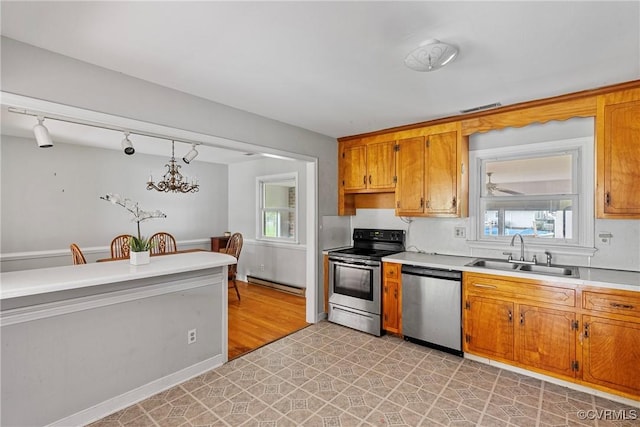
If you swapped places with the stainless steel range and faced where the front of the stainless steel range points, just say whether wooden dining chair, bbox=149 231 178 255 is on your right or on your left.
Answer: on your right

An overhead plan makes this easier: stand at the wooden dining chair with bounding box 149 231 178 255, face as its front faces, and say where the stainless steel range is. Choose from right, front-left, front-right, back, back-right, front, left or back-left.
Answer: front-left

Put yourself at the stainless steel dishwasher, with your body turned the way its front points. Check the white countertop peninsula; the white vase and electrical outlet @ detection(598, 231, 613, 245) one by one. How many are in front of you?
2

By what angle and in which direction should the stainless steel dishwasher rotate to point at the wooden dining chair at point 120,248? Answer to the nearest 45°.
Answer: approximately 45° to its right

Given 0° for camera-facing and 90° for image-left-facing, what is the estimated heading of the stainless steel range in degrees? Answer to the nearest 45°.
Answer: approximately 45°

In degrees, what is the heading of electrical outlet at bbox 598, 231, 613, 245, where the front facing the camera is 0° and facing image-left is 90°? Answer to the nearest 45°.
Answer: approximately 0°

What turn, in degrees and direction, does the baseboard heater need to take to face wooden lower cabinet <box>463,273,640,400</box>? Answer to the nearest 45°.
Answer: approximately 90° to its left

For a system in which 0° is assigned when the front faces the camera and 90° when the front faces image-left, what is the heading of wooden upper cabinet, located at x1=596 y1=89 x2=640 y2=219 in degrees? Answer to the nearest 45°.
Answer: approximately 0°

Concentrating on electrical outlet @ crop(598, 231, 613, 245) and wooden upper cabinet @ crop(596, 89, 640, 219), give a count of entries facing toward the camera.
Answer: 2

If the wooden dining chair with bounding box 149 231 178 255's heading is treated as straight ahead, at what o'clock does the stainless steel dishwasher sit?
The stainless steel dishwasher is roughly at 11 o'clock from the wooden dining chair.
